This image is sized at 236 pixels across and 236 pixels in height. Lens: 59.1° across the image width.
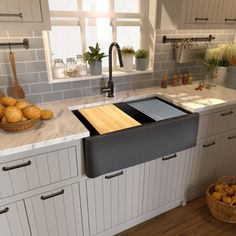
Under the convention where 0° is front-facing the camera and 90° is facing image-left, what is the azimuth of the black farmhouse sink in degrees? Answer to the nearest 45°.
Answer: approximately 315°

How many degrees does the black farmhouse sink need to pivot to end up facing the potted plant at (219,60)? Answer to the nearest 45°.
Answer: approximately 90° to its left

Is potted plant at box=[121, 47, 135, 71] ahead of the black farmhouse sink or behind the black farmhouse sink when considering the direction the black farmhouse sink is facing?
behind

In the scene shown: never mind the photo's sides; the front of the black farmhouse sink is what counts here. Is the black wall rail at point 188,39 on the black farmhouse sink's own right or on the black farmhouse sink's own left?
on the black farmhouse sink's own left

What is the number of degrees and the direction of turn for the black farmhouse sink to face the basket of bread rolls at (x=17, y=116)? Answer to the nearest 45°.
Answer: approximately 135° to its right

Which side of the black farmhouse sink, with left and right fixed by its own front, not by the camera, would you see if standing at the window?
back

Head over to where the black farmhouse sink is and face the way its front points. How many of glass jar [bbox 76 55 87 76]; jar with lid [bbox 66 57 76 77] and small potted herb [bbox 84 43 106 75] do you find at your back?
3

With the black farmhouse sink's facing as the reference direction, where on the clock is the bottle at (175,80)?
The bottle is roughly at 8 o'clock from the black farmhouse sink.

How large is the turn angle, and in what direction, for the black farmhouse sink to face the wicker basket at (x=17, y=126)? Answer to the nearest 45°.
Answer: approximately 135° to its right

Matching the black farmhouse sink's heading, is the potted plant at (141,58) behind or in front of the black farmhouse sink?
behind
